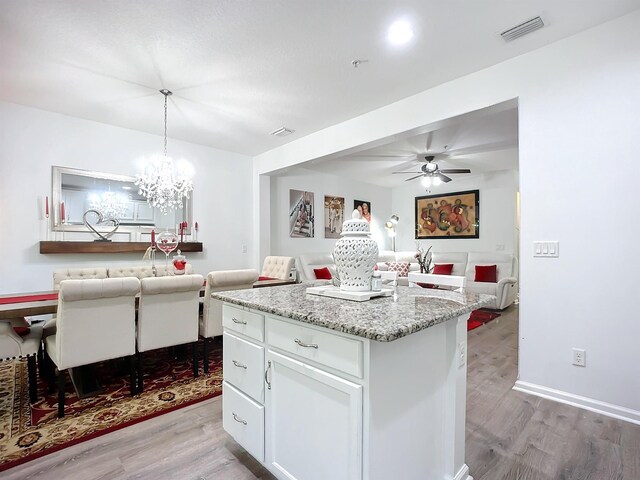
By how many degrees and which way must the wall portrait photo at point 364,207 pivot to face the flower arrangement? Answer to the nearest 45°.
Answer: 0° — it already faces it

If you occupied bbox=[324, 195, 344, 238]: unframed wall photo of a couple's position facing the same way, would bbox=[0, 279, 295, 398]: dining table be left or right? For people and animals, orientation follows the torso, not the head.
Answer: on its right

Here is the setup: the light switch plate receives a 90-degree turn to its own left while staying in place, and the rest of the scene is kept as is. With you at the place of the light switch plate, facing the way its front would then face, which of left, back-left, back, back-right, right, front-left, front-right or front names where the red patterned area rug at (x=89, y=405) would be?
back-right

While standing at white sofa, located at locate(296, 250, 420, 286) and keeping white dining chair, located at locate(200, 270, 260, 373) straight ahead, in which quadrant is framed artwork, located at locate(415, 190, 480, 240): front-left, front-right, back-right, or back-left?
back-left

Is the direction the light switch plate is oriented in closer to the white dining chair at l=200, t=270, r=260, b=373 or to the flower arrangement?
the white dining chair

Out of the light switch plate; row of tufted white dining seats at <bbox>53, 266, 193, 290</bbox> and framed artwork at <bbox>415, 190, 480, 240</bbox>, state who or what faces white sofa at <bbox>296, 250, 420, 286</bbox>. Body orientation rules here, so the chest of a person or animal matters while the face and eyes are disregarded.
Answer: the framed artwork

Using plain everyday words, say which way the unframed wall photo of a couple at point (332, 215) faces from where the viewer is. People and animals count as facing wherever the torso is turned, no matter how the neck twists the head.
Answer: facing the viewer and to the right of the viewer

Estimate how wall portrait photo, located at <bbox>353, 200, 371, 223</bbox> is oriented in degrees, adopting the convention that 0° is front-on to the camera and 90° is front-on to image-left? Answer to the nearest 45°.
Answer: approximately 315°

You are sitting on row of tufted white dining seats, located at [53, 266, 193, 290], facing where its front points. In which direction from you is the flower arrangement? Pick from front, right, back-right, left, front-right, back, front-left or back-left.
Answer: left
